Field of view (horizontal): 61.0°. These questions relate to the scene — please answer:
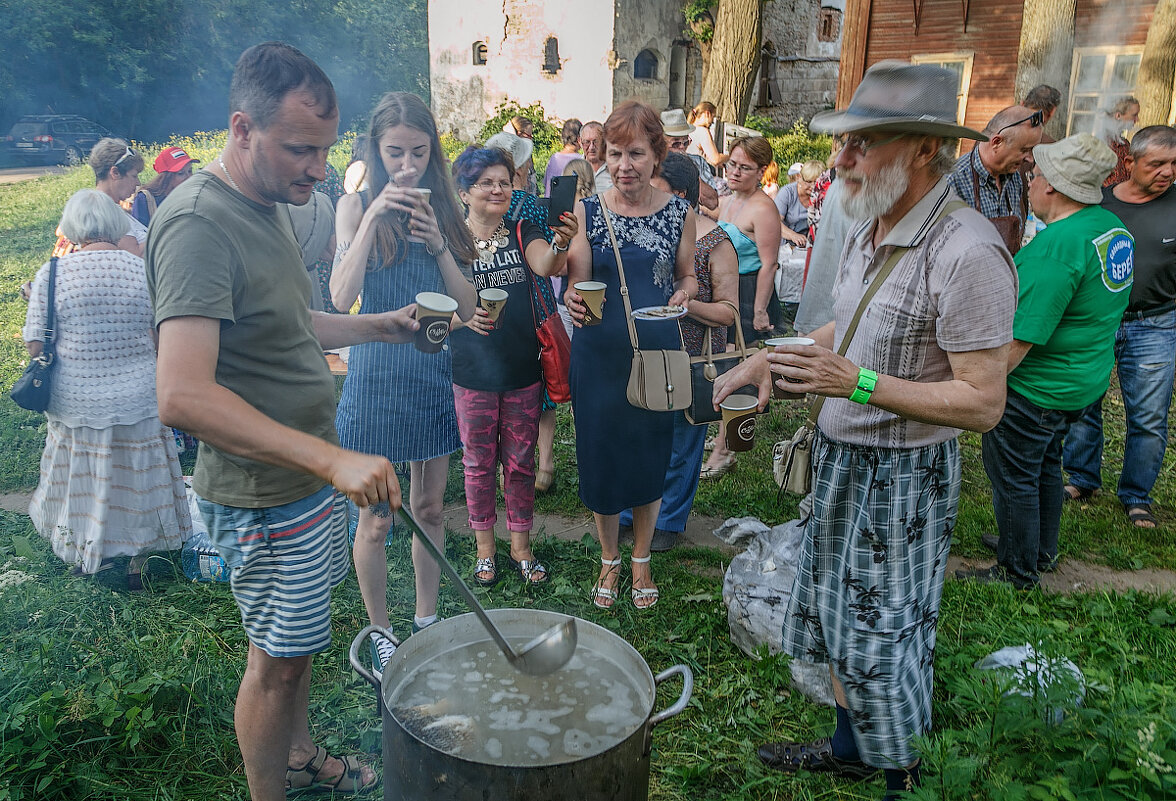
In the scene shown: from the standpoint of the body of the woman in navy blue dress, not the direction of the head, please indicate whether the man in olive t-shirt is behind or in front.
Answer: in front

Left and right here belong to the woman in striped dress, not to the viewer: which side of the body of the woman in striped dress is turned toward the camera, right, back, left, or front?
front

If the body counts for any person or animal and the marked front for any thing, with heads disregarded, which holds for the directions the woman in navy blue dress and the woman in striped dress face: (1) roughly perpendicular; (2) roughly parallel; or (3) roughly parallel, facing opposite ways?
roughly parallel

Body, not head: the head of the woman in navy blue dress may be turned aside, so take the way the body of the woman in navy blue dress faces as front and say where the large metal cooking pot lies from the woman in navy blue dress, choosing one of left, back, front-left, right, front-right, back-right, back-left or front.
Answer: front

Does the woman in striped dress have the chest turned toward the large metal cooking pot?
yes

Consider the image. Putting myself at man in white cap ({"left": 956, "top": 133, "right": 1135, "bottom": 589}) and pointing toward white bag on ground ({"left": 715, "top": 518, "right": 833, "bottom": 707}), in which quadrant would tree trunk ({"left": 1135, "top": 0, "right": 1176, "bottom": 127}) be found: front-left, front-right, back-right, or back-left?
back-right

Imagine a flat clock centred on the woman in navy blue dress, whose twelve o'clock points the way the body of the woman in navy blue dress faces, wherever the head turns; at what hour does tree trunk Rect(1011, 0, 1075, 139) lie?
The tree trunk is roughly at 7 o'clock from the woman in navy blue dress.

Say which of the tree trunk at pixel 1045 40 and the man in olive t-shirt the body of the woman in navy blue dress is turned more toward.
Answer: the man in olive t-shirt

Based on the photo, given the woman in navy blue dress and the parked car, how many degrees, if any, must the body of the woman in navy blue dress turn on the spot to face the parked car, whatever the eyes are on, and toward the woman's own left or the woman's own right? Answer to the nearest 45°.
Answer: approximately 135° to the woman's own right

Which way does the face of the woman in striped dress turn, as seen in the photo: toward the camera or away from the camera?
toward the camera

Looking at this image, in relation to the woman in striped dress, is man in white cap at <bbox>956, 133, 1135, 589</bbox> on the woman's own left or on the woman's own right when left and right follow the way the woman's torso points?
on the woman's own left
